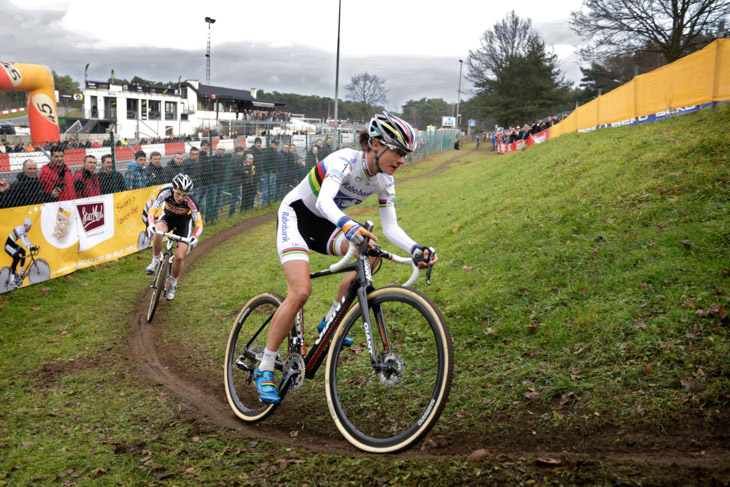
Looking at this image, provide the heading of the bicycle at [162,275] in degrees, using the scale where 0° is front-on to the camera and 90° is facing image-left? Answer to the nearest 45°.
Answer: approximately 0°

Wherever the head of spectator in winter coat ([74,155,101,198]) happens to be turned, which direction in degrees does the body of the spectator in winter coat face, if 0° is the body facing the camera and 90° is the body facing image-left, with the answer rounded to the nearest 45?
approximately 315°

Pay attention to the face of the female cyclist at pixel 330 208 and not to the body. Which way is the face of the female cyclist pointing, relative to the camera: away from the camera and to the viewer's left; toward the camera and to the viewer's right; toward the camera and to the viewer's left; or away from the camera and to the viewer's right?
toward the camera and to the viewer's right
